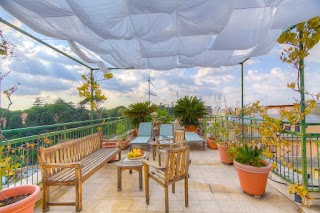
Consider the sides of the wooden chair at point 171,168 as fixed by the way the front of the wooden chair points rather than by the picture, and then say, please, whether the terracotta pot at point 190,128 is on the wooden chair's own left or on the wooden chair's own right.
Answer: on the wooden chair's own right

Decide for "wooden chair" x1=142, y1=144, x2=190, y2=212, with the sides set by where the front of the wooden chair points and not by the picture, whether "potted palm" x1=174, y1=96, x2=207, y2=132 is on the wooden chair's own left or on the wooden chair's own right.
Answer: on the wooden chair's own right

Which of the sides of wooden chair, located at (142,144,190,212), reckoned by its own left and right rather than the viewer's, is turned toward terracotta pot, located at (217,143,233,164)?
right

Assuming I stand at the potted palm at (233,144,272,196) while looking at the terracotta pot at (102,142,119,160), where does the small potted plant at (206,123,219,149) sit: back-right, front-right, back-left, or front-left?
front-right

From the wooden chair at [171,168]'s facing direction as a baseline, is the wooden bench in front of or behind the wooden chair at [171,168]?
in front

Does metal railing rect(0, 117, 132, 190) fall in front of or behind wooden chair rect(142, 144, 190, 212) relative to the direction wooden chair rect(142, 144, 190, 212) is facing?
in front

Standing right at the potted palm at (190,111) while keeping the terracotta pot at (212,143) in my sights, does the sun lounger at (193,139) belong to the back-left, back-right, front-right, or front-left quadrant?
front-right

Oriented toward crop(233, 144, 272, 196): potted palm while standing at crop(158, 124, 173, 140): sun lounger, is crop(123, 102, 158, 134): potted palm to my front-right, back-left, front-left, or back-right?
back-right

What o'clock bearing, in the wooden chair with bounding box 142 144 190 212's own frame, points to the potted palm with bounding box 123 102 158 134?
The potted palm is roughly at 1 o'clock from the wooden chair.

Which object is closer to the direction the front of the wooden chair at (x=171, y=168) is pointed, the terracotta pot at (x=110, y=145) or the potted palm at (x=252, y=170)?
the terracotta pot

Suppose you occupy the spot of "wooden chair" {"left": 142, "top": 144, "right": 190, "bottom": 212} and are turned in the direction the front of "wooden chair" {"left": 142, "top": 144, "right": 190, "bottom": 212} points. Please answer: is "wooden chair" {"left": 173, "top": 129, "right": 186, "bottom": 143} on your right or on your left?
on your right

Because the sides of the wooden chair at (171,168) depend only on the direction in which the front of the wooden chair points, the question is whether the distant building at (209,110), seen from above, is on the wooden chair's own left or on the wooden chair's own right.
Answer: on the wooden chair's own right

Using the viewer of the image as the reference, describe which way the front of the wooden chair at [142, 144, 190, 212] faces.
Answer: facing away from the viewer and to the left of the viewer

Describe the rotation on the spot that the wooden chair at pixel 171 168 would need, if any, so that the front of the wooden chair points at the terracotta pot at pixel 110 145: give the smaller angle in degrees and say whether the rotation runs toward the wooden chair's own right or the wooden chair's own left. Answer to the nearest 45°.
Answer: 0° — it already faces it
